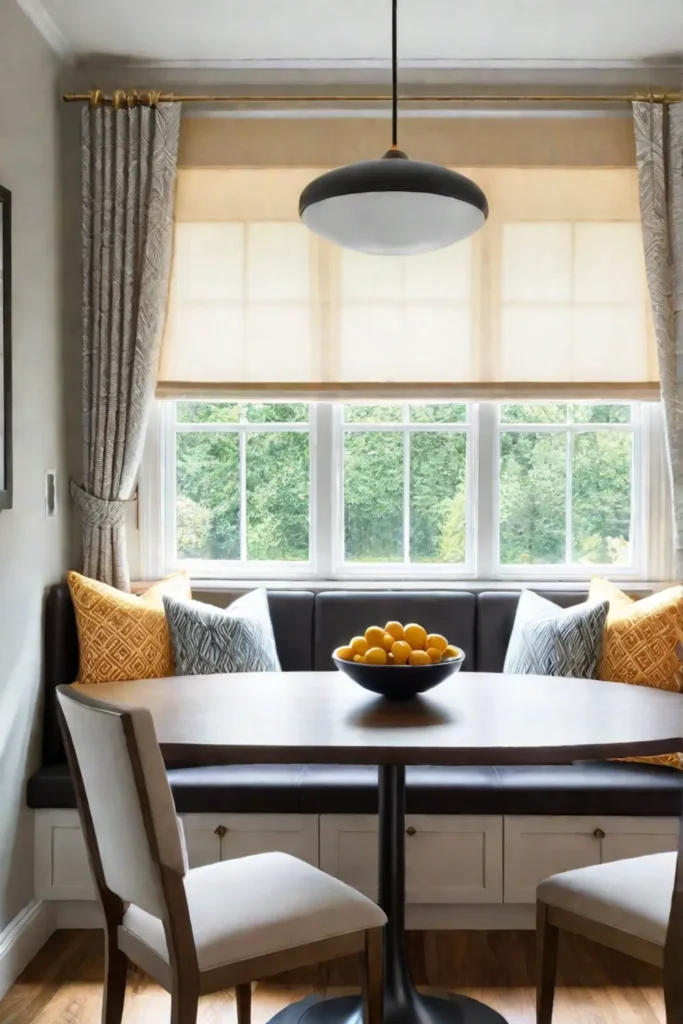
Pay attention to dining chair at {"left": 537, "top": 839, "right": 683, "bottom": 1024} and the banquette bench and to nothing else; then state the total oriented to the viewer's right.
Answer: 0

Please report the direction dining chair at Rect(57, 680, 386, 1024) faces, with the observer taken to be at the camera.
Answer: facing away from the viewer and to the right of the viewer

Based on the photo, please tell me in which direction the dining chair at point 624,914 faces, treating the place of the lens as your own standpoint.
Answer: facing away from the viewer and to the left of the viewer

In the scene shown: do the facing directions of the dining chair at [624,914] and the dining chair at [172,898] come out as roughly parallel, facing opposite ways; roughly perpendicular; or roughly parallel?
roughly perpendicular

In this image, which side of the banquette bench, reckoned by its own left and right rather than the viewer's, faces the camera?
front

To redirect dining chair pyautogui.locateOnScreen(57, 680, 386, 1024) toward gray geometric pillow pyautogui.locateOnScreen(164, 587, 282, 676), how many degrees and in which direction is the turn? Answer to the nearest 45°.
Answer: approximately 45° to its left

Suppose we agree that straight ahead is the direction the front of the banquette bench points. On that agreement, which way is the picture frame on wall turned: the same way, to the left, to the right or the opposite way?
to the left

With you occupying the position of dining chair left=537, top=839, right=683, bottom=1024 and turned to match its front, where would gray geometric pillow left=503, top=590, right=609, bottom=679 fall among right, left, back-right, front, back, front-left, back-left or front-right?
front-right

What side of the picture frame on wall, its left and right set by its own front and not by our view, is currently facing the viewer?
right

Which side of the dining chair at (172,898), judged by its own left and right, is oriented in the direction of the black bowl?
front

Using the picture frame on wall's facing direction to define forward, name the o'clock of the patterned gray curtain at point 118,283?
The patterned gray curtain is roughly at 10 o'clock from the picture frame on wall.

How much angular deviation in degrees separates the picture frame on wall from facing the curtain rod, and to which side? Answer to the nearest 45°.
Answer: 0° — it already faces it
